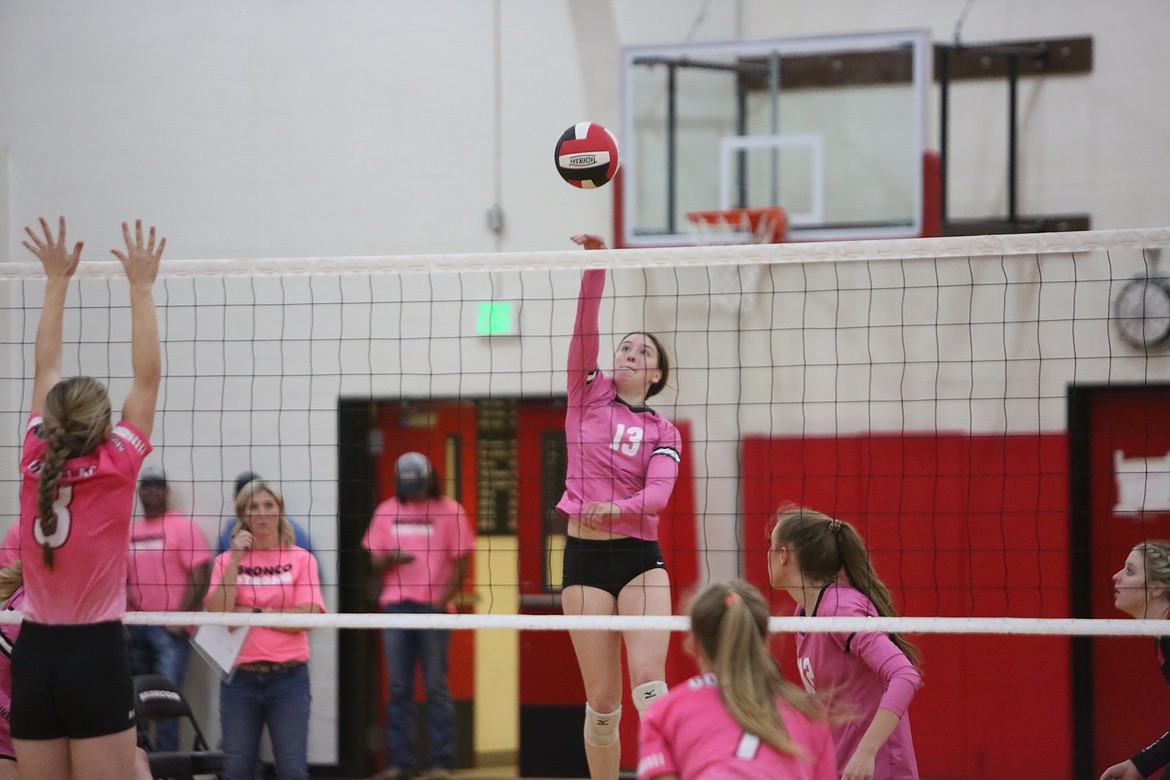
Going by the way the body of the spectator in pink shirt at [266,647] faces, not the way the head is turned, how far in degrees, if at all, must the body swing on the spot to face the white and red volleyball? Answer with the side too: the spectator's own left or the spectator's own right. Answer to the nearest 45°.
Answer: approximately 45° to the spectator's own left

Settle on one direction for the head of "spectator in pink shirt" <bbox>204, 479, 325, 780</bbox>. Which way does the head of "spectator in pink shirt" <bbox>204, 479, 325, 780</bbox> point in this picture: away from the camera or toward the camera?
toward the camera

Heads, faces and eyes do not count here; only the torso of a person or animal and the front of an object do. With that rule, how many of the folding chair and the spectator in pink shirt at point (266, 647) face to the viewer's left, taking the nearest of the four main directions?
0

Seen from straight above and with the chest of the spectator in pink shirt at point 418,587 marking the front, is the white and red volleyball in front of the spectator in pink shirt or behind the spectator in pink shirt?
in front

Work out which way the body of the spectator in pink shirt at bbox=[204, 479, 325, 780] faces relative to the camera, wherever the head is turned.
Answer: toward the camera

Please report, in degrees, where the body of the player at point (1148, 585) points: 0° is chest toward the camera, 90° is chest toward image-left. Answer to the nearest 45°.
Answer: approximately 90°

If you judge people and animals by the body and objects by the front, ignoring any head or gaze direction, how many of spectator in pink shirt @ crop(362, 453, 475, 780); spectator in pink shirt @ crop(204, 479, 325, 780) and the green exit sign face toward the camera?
3

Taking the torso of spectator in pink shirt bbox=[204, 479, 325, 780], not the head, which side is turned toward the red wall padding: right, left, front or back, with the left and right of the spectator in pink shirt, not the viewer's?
left

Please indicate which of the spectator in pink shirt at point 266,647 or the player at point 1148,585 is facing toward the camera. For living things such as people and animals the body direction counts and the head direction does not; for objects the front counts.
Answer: the spectator in pink shirt at point 266,647

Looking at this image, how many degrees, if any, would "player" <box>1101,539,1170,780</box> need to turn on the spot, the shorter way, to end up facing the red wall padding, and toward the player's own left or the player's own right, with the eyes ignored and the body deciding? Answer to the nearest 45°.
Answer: approximately 90° to the player's own right

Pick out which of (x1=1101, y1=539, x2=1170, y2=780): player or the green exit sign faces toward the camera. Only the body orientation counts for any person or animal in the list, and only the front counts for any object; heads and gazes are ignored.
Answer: the green exit sign

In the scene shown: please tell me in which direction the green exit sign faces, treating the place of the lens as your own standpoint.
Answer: facing the viewer

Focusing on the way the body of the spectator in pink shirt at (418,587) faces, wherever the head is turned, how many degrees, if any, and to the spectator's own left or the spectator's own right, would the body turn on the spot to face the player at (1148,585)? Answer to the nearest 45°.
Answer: approximately 45° to the spectator's own left

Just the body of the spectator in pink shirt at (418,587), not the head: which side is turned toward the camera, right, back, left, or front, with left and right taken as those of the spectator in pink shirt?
front
